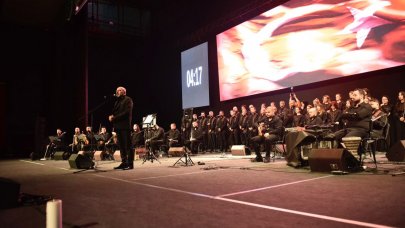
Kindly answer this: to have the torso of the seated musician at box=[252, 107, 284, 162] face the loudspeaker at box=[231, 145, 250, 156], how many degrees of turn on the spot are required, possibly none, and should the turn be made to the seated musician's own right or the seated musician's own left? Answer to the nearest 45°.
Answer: approximately 135° to the seated musician's own right

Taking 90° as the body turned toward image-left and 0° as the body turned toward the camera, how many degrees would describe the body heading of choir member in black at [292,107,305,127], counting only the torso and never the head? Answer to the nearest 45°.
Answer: approximately 45°

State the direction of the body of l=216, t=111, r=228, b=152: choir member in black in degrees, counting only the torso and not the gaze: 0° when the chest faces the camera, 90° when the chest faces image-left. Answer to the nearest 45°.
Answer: approximately 45°

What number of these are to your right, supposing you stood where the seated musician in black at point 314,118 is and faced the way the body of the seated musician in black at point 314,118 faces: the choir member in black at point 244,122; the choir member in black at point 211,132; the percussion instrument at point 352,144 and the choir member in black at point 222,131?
3

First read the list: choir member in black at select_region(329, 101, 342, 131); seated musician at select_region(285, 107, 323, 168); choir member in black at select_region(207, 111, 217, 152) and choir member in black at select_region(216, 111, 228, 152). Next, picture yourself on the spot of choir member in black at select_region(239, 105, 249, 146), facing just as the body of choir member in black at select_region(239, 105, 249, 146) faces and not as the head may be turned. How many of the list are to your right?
2
